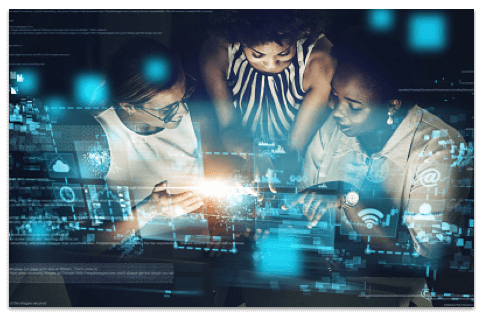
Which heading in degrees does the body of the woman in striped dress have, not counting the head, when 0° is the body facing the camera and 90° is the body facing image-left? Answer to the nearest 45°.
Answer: approximately 0°

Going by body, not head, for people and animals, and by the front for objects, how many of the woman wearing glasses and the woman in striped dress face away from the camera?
0

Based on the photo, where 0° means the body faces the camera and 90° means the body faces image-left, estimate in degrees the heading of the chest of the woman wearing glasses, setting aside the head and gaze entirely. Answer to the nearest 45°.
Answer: approximately 315°
